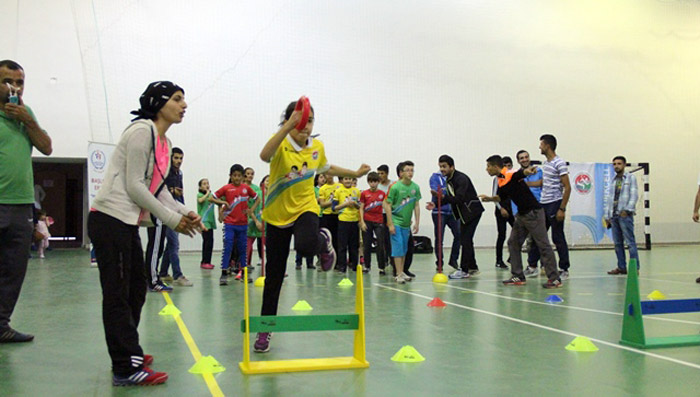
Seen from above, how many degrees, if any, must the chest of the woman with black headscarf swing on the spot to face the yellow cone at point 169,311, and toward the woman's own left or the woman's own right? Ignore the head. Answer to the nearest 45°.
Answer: approximately 90° to the woman's own left

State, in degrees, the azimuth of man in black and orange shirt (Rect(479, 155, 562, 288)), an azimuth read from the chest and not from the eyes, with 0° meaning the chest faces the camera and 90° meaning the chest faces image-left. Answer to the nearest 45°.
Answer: approximately 90°

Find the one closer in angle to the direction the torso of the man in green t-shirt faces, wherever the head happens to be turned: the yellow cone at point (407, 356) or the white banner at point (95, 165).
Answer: the yellow cone

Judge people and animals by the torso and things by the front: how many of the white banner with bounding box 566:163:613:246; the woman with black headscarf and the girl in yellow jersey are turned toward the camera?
2

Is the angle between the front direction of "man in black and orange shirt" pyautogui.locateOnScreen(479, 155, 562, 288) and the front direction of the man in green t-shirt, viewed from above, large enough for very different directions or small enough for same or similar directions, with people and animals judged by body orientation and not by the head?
very different directions

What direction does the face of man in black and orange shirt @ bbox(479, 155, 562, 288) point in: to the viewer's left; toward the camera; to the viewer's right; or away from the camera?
to the viewer's left

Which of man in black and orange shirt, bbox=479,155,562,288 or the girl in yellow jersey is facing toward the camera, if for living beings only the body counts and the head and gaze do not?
the girl in yellow jersey

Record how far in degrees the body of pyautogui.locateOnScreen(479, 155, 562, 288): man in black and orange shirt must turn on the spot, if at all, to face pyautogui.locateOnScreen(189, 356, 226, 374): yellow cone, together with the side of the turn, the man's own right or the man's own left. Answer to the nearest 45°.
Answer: approximately 90° to the man's own left

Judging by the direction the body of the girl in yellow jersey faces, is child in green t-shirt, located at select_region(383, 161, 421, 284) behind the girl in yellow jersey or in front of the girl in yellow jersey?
behind

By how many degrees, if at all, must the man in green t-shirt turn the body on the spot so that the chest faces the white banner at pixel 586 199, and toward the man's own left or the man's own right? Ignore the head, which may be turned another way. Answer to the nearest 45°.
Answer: approximately 90° to the man's own left

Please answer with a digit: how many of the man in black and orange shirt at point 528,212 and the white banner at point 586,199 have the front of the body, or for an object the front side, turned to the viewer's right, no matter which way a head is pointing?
0

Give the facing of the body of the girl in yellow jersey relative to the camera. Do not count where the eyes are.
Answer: toward the camera

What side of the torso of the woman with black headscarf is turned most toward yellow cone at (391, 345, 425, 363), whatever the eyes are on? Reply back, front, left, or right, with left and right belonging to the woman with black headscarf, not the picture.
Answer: front

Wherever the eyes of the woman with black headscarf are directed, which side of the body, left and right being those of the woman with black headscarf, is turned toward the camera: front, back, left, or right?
right

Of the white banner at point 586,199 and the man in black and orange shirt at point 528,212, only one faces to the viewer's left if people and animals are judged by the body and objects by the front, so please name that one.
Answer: the man in black and orange shirt
